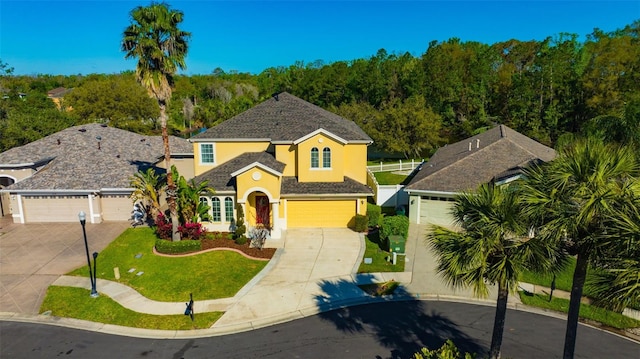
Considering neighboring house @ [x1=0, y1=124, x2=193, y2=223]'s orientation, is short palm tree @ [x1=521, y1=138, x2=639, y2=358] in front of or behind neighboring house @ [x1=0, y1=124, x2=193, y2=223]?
in front

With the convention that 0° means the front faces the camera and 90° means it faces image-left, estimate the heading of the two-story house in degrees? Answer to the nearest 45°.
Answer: approximately 0°

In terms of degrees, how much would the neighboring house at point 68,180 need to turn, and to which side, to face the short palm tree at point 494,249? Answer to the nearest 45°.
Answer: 0° — it already faces it

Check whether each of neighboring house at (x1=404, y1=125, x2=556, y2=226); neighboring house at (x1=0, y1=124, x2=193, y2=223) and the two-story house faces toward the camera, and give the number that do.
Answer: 3

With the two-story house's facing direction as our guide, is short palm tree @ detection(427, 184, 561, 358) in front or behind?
in front

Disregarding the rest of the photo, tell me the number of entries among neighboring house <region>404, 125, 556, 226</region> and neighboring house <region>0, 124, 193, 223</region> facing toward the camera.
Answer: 2

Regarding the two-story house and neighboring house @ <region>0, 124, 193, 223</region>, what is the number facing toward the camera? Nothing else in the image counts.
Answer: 2

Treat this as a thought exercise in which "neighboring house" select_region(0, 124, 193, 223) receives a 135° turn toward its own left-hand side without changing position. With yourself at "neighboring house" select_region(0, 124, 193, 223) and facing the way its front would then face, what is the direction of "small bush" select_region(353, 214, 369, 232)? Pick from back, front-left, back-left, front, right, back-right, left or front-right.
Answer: right

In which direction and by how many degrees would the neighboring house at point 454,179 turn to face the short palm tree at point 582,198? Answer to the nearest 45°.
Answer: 0° — it already faces it

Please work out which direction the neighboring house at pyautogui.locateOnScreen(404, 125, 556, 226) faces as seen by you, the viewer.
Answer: facing the viewer

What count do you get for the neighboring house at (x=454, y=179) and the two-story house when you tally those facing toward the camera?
2

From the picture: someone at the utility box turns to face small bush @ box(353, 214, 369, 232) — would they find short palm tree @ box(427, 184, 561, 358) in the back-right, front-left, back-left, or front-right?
back-left

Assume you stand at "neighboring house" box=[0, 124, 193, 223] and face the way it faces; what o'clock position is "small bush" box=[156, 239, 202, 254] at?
The small bush is roughly at 11 o'clock from the neighboring house.

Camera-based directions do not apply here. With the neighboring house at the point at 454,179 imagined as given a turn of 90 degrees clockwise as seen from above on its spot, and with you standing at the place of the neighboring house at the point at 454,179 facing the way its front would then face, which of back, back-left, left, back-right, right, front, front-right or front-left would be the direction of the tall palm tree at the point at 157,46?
front-left

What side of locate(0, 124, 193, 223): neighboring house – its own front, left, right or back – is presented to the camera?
front

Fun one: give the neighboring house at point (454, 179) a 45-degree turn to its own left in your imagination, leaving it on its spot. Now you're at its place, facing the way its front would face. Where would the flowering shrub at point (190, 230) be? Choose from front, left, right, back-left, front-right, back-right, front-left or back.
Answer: right
